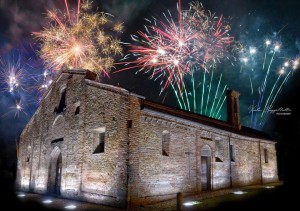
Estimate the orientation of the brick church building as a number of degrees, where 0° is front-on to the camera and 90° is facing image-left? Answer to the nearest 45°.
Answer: approximately 45°
